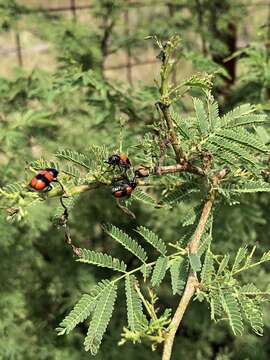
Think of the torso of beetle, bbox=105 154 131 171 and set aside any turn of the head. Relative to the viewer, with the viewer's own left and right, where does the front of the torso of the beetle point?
facing to the left of the viewer
